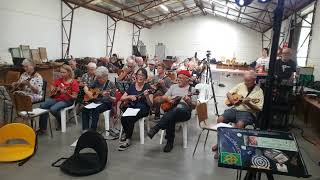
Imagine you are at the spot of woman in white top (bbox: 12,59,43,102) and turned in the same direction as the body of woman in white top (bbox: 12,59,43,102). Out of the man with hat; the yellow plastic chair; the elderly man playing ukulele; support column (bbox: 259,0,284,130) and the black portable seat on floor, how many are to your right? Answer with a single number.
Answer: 0

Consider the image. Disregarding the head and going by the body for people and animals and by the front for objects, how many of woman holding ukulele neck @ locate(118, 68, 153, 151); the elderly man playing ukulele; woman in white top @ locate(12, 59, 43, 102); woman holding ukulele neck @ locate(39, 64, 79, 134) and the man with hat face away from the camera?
0

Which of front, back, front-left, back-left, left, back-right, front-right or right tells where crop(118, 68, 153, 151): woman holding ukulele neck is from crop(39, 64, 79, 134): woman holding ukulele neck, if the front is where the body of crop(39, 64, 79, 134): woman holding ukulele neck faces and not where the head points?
left

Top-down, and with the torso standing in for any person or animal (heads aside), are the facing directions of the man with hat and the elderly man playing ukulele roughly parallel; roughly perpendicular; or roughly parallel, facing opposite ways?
roughly parallel

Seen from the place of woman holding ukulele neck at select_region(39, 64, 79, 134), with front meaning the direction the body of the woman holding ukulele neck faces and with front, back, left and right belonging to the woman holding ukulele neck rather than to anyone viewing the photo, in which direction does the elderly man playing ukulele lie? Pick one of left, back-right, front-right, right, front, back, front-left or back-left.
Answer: left

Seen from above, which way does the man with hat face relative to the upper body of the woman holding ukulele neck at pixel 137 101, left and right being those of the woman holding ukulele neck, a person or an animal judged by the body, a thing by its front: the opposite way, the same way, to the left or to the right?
the same way

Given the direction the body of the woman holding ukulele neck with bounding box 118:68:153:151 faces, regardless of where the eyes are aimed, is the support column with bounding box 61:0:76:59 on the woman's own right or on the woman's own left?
on the woman's own right

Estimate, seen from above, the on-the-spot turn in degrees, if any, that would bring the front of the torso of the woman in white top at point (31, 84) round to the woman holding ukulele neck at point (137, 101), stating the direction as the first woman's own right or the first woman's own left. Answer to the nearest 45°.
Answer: approximately 90° to the first woman's own left

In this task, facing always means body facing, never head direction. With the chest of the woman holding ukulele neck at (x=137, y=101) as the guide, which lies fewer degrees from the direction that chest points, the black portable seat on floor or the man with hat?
the black portable seat on floor

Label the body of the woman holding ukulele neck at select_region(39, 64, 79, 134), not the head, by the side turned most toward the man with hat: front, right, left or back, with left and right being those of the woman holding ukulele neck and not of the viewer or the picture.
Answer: left

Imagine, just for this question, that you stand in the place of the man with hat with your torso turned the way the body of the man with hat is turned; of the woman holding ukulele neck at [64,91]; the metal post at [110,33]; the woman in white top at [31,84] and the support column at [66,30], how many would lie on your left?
0

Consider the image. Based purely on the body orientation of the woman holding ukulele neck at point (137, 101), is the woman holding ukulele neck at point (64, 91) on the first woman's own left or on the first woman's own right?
on the first woman's own right

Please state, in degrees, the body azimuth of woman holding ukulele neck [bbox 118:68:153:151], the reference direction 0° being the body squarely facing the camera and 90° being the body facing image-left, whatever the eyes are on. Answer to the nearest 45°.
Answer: approximately 45°

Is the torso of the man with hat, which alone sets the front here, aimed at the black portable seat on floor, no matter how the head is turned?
yes
